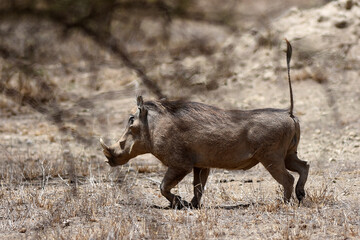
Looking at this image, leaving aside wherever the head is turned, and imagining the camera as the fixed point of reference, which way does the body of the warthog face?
to the viewer's left
